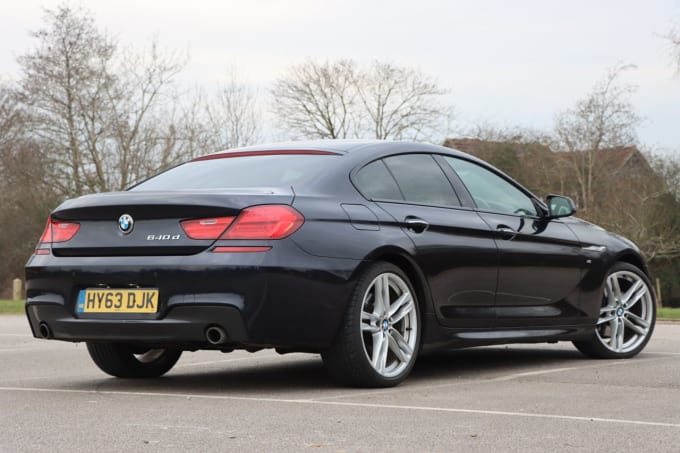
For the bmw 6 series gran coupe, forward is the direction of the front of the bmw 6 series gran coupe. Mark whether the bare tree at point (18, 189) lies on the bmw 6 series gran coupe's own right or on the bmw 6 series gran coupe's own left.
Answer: on the bmw 6 series gran coupe's own left

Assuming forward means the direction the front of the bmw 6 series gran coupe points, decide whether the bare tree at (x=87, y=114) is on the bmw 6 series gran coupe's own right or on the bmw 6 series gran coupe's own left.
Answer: on the bmw 6 series gran coupe's own left

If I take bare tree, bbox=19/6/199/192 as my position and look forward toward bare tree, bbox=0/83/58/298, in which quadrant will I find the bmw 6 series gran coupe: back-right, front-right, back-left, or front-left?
back-left

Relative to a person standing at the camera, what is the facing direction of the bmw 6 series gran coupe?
facing away from the viewer and to the right of the viewer
